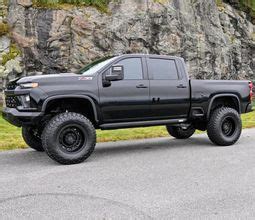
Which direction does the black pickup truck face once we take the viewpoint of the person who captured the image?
facing the viewer and to the left of the viewer
